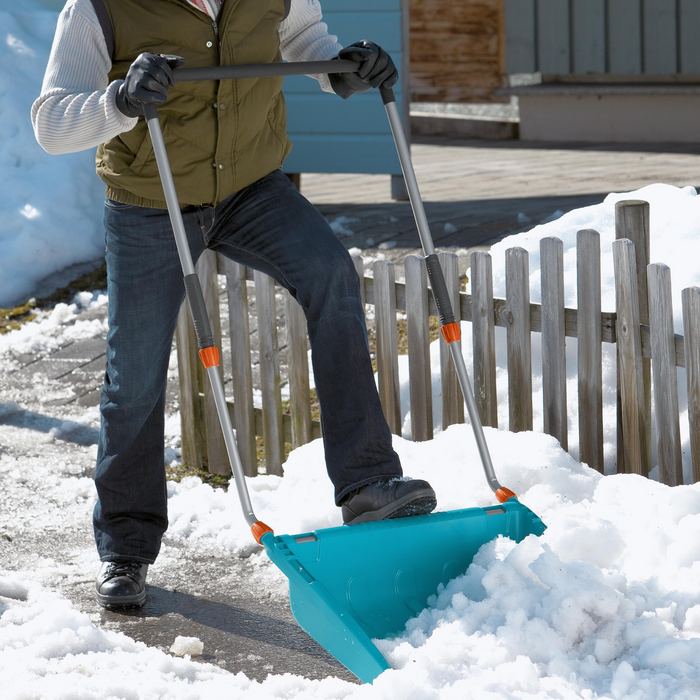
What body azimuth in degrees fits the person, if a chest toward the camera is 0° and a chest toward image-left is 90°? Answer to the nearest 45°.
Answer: approximately 315°

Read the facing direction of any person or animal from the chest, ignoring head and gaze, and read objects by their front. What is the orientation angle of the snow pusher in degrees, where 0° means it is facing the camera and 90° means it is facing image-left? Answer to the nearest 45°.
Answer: approximately 315°
